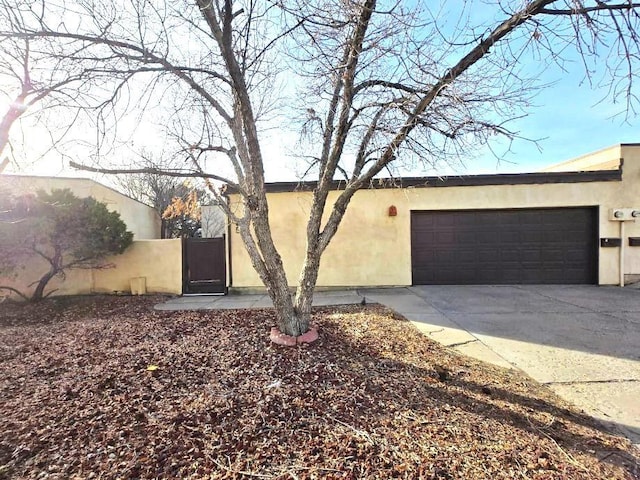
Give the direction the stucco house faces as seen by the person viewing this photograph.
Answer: facing the viewer

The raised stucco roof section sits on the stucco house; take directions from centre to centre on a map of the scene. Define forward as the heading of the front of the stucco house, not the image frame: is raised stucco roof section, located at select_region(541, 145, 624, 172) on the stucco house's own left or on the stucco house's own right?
on the stucco house's own left

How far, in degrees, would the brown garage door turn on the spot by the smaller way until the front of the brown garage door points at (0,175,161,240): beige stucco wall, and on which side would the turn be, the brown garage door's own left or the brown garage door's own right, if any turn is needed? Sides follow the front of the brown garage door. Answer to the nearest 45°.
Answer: approximately 90° to the brown garage door's own right

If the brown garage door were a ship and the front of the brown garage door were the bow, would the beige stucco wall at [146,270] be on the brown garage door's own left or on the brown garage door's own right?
on the brown garage door's own right

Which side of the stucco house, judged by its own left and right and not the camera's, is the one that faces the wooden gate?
right

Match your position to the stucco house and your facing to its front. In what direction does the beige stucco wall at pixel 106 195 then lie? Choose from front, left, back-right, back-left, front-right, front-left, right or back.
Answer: right

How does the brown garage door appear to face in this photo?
toward the camera
